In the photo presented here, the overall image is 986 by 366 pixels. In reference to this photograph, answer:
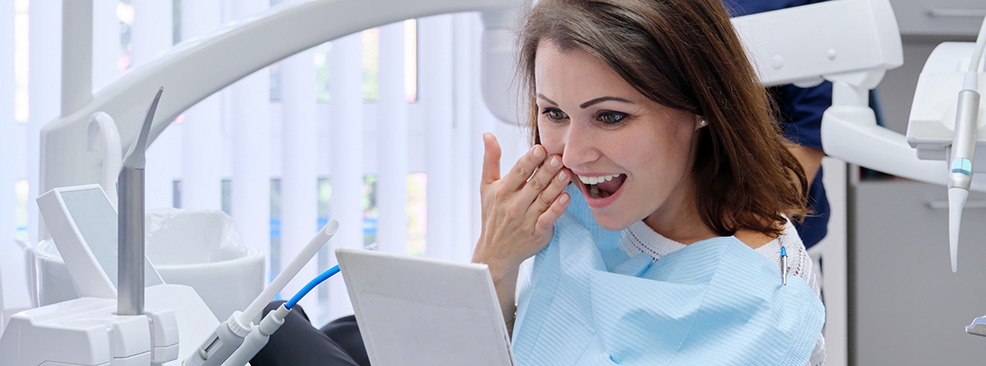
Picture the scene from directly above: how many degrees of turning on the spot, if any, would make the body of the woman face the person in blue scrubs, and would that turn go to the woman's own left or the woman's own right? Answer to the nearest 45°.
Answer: approximately 180°

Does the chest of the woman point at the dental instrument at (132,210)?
yes

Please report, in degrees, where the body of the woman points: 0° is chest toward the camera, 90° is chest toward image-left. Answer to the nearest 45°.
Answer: approximately 45°

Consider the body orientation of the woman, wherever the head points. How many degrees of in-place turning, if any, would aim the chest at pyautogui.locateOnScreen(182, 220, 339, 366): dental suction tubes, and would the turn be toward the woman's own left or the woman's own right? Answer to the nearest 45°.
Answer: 0° — they already face it
